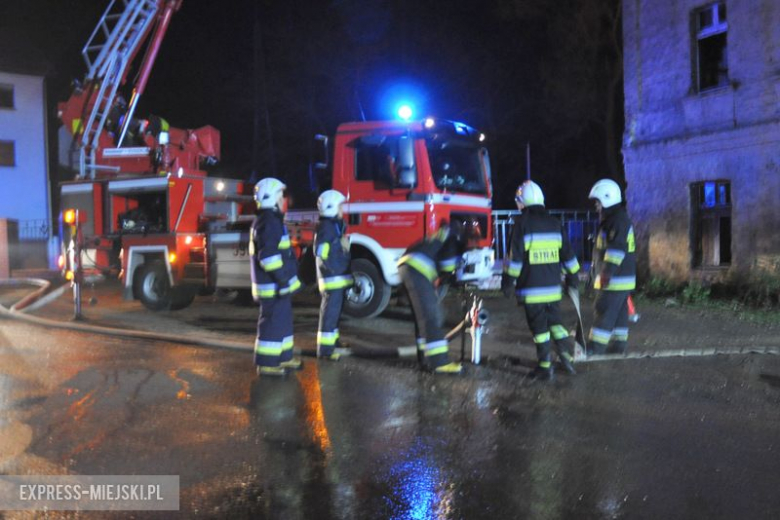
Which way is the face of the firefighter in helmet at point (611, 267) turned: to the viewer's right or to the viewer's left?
to the viewer's left

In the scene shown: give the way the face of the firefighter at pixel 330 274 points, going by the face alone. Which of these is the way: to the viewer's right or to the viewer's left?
to the viewer's right

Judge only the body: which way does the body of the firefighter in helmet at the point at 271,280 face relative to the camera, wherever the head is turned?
to the viewer's right

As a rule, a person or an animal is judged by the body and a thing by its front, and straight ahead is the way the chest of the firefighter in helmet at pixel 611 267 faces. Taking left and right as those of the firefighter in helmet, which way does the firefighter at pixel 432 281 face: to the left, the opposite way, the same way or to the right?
the opposite way

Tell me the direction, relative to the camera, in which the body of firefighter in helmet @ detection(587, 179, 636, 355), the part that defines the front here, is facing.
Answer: to the viewer's left

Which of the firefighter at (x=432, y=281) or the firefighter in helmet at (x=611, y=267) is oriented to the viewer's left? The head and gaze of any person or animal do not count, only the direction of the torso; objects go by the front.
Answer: the firefighter in helmet

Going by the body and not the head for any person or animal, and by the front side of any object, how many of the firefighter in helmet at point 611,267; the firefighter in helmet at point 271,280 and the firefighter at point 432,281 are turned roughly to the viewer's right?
2

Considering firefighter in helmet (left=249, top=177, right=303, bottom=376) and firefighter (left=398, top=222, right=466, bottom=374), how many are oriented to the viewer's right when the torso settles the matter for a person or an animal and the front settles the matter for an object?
2

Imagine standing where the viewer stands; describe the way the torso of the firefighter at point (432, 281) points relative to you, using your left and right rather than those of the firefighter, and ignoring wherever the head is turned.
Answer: facing to the right of the viewer

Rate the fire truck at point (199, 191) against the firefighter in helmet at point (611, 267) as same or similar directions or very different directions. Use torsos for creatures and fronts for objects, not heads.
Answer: very different directions

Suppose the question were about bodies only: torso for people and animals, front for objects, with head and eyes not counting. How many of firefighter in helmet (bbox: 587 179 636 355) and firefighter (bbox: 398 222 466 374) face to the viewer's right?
1

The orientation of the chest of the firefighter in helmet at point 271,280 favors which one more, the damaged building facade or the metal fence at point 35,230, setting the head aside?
the damaged building facade

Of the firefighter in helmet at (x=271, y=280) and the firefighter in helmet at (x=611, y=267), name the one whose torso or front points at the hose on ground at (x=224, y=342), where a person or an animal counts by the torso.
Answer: the firefighter in helmet at (x=611, y=267)

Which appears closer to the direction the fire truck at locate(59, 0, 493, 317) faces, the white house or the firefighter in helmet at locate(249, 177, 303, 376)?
the firefighter in helmet
